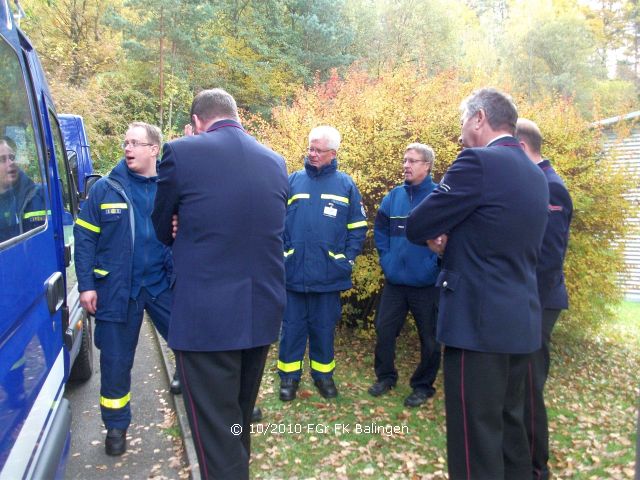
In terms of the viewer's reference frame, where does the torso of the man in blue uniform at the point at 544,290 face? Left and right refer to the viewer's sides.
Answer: facing away from the viewer and to the left of the viewer

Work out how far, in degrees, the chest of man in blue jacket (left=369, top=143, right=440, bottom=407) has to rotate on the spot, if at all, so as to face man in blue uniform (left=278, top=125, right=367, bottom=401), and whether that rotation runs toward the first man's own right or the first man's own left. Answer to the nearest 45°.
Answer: approximately 45° to the first man's own right

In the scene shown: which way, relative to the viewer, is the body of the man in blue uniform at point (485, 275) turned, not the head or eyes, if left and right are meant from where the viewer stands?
facing away from the viewer and to the left of the viewer

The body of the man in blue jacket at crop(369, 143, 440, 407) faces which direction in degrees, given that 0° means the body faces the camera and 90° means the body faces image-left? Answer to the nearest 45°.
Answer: approximately 45°

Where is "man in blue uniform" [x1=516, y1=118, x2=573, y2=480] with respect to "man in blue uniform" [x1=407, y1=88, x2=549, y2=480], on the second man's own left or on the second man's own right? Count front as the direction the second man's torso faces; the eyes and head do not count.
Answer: on the second man's own right

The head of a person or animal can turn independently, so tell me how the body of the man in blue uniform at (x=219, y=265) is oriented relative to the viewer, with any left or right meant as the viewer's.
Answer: facing away from the viewer and to the left of the viewer

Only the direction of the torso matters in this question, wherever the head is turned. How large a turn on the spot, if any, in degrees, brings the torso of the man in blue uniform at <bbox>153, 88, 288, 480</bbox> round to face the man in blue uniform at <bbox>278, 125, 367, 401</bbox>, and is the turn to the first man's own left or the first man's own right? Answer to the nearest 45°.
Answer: approximately 90° to the first man's own right
